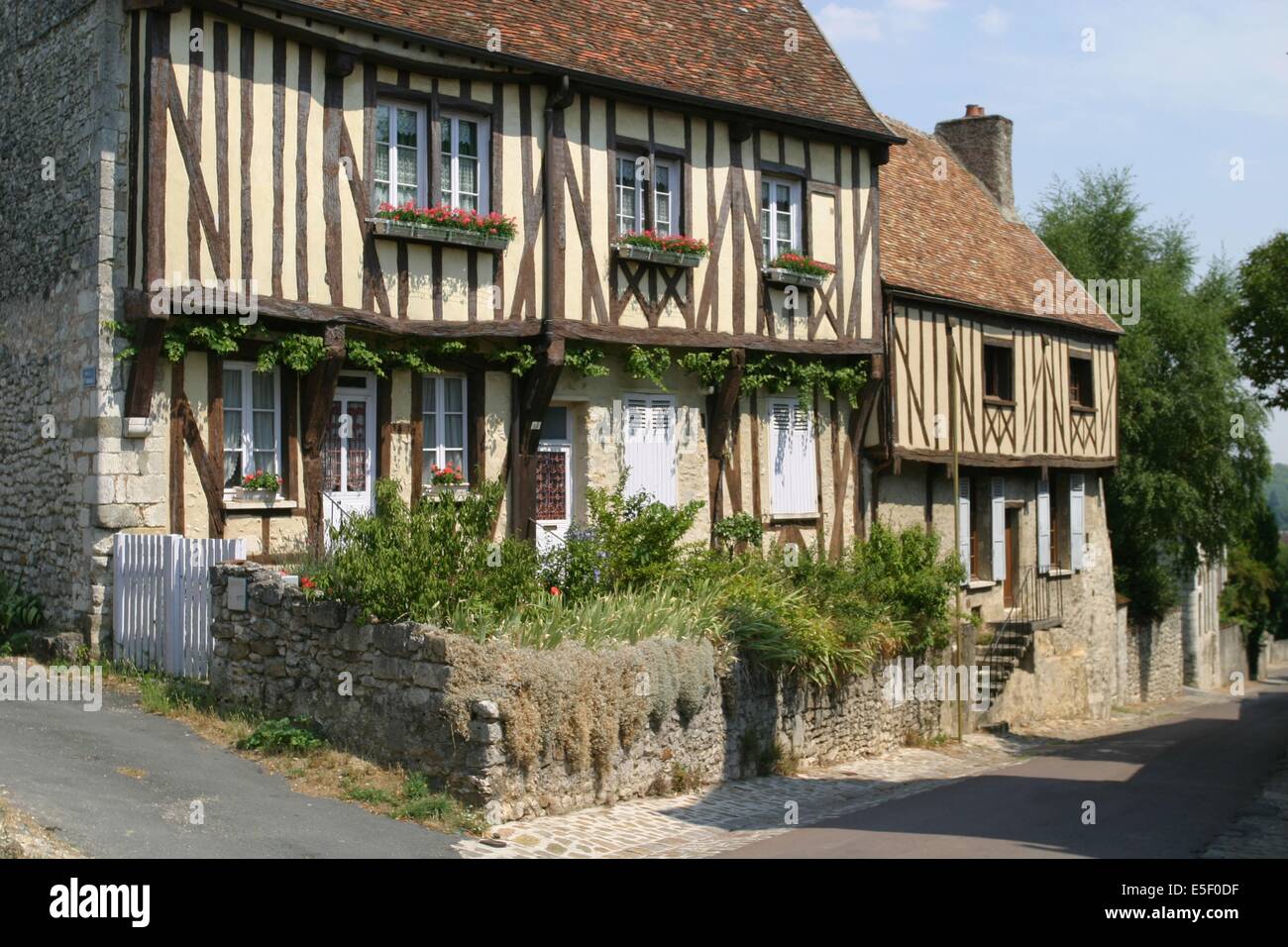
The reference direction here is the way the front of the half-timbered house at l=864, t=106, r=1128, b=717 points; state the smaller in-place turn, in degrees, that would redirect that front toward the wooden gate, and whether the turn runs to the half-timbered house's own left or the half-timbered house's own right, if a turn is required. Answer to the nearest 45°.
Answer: approximately 90° to the half-timbered house's own right

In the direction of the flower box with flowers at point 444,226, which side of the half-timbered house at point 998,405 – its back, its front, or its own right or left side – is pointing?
right

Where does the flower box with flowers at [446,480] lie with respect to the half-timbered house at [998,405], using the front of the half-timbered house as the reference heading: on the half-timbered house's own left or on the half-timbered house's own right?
on the half-timbered house's own right

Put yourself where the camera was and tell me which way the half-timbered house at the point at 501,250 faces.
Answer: facing the viewer and to the right of the viewer

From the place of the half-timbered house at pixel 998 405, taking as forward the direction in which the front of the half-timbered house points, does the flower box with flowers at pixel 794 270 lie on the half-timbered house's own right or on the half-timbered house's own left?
on the half-timbered house's own right

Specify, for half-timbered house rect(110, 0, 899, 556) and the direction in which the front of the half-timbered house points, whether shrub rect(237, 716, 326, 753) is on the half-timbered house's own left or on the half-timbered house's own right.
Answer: on the half-timbered house's own right

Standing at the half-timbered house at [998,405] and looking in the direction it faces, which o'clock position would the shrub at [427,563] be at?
The shrub is roughly at 2 o'clock from the half-timbered house.

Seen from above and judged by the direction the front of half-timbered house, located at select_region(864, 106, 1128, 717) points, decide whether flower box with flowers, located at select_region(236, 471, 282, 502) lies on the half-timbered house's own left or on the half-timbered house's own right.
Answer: on the half-timbered house's own right

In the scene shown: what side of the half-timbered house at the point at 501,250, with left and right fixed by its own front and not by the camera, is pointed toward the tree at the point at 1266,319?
left

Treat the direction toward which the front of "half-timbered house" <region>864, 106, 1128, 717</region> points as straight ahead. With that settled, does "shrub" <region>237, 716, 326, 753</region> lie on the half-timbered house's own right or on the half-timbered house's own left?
on the half-timbered house's own right

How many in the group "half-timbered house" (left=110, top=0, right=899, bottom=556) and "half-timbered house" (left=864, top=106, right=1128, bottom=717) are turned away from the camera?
0

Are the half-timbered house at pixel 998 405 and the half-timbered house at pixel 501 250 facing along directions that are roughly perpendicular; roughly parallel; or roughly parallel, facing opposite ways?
roughly parallel

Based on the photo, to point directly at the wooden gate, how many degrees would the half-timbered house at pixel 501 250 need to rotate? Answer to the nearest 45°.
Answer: approximately 90° to its right
